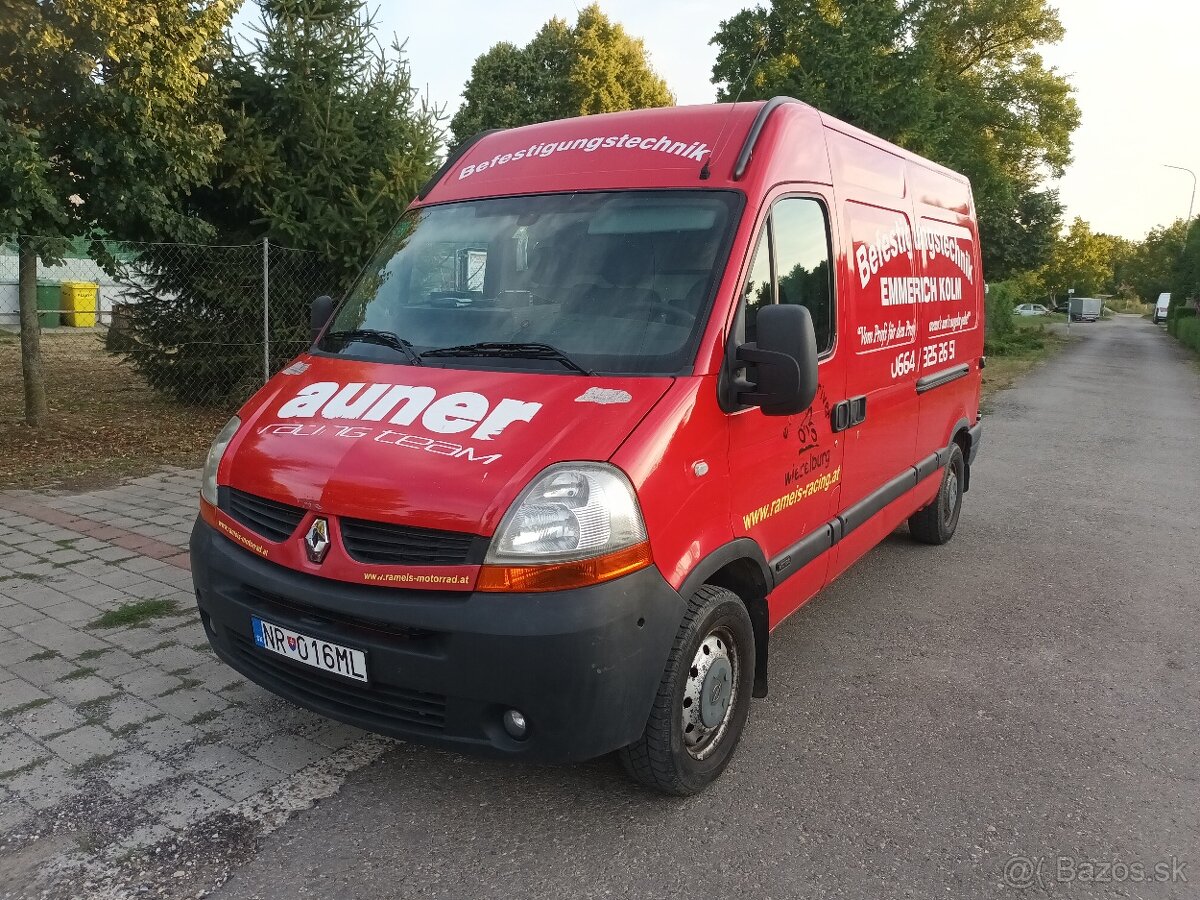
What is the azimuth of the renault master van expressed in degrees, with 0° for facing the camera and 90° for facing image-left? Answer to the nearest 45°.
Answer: approximately 45°

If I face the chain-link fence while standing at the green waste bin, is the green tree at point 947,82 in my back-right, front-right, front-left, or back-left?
front-left

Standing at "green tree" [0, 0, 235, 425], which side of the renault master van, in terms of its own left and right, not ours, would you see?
right

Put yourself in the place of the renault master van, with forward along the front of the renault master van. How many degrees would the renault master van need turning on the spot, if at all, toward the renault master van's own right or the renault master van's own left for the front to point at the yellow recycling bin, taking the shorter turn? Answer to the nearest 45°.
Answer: approximately 90° to the renault master van's own right

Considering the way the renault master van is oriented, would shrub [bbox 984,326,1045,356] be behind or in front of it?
behind

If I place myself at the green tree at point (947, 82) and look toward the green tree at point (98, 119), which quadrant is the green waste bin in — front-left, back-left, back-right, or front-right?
front-right

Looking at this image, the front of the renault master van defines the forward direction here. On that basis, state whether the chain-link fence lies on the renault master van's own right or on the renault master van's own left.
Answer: on the renault master van's own right

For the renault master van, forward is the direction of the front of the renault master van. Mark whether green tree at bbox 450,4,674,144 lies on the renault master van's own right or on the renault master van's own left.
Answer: on the renault master van's own right

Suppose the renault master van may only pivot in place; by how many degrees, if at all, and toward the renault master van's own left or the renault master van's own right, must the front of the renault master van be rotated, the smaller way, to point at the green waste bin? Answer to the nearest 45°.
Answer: approximately 90° to the renault master van's own right
